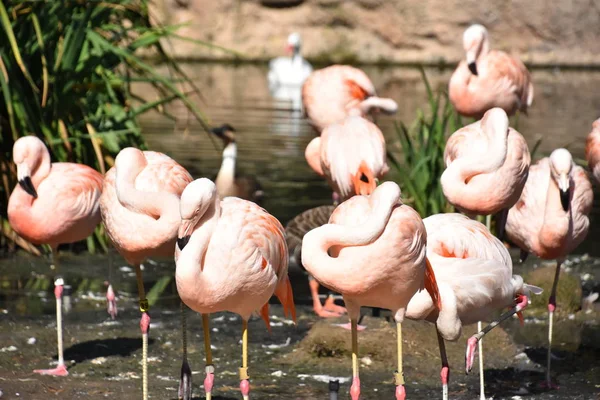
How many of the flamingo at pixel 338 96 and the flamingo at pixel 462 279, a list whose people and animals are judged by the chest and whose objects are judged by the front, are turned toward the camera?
0

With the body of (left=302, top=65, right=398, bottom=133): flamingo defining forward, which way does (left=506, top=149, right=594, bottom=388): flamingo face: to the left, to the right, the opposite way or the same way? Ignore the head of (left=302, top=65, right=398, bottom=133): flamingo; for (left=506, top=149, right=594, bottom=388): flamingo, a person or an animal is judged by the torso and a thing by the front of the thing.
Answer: to the right

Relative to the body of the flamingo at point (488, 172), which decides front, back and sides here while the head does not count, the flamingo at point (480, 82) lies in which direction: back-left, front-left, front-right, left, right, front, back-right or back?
back-right

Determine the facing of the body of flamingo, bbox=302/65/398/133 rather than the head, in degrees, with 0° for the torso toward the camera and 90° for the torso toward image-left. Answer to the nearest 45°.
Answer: approximately 270°

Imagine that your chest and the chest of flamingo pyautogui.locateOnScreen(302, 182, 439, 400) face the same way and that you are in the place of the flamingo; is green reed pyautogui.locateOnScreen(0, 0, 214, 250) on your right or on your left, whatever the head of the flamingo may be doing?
on your right

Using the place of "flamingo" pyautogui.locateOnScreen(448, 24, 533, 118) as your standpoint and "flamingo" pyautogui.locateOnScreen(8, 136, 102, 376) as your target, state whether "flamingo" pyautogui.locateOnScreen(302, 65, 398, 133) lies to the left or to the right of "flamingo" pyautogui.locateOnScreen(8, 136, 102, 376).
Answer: right

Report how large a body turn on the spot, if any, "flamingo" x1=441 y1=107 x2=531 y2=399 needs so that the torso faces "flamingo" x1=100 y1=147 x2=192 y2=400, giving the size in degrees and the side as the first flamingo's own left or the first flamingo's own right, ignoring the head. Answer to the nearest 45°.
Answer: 0° — it already faces it

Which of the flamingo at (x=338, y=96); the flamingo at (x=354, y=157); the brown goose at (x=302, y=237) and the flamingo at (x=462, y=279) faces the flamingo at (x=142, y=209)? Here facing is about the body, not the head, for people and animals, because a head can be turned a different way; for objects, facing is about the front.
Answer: the flamingo at (x=462, y=279)

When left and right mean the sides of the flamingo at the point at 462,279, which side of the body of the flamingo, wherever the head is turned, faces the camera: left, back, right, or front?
left

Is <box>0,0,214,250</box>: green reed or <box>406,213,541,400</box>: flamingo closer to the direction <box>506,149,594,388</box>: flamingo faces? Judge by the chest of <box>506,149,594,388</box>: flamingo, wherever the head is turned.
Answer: the flamingo

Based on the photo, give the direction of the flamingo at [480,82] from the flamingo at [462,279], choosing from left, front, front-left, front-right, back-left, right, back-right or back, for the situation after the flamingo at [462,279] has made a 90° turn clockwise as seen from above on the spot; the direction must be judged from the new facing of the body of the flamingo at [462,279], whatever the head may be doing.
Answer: front
